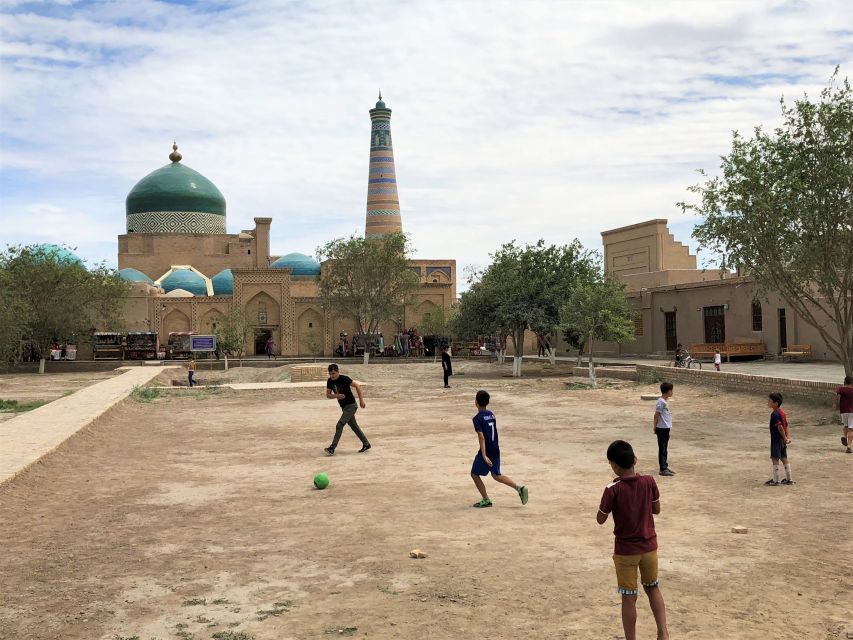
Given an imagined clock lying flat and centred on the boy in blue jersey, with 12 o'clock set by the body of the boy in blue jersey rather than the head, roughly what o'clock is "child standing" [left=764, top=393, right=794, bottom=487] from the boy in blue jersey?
The child standing is roughly at 4 o'clock from the boy in blue jersey.

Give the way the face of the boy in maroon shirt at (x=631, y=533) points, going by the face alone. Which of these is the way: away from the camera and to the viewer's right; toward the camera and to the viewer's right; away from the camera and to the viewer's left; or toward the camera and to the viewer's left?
away from the camera and to the viewer's left

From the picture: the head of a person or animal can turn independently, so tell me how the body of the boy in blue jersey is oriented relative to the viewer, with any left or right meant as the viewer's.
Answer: facing away from the viewer and to the left of the viewer

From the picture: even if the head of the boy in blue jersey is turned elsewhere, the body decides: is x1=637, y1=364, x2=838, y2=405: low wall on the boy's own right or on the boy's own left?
on the boy's own right

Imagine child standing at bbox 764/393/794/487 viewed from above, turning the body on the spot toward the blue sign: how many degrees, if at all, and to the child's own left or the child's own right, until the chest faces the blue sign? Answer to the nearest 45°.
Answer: approximately 45° to the child's own right

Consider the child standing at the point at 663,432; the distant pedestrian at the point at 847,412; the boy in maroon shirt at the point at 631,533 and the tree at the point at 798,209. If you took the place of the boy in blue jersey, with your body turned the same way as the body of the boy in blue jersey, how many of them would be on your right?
3

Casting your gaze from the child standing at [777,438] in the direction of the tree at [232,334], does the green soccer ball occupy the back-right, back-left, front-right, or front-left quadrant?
front-left

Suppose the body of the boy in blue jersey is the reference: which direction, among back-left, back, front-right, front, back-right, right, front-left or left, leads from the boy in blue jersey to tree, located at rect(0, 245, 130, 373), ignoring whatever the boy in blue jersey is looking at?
front

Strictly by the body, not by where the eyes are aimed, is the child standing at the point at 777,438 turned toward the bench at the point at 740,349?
no

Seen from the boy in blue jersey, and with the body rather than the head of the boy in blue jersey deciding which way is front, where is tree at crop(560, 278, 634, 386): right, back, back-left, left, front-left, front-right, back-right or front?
front-right

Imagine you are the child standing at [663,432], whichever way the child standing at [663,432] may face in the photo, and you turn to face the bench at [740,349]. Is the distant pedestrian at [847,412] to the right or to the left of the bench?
right

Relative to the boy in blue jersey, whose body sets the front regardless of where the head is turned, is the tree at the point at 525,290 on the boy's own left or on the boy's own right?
on the boy's own right

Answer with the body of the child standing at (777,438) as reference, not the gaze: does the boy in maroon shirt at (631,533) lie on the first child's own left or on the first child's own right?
on the first child's own left

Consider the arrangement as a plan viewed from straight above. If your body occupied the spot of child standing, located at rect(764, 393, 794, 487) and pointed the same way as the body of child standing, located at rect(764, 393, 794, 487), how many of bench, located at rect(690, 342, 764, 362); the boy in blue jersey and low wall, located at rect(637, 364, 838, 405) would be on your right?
2

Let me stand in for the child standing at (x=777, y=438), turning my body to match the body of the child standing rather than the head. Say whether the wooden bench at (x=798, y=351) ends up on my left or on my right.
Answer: on my right

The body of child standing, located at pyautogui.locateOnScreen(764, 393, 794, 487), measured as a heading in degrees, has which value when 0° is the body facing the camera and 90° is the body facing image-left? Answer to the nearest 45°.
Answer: approximately 90°
